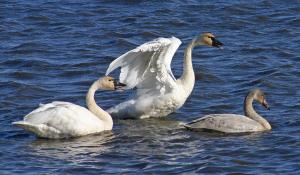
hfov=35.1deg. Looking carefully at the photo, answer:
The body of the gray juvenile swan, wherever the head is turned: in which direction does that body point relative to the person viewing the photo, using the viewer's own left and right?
facing to the right of the viewer

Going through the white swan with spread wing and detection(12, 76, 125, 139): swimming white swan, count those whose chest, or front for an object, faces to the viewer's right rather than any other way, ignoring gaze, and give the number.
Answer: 2

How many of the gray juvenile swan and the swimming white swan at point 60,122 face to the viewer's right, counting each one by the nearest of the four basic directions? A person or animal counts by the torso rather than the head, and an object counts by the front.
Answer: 2

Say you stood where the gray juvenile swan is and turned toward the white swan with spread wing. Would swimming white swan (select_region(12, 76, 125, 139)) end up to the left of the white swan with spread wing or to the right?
left

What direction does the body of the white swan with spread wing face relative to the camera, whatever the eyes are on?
to the viewer's right

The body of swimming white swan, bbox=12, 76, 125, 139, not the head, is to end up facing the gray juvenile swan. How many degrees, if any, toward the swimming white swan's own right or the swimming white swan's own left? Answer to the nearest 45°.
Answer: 0° — it already faces it

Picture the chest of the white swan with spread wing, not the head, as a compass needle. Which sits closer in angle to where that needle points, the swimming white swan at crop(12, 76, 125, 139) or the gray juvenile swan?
the gray juvenile swan

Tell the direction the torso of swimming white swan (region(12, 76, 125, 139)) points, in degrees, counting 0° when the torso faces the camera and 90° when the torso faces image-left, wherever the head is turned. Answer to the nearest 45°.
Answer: approximately 270°
